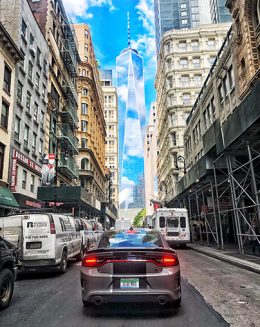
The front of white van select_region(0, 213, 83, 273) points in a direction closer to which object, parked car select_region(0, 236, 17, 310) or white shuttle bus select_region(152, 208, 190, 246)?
the white shuttle bus

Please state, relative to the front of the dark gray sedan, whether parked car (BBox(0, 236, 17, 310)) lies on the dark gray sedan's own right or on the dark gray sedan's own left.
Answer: on the dark gray sedan's own left

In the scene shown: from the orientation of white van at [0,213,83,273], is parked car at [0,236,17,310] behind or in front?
behind

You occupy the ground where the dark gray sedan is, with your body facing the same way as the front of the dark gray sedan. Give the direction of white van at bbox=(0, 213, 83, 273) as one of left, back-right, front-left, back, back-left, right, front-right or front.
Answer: front-left

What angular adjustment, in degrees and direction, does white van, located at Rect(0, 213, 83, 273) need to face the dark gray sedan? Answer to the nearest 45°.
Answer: approximately 135° to its right

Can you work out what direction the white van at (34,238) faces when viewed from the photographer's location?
facing away from the viewer and to the right of the viewer

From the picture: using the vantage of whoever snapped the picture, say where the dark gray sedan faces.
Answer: facing away from the viewer

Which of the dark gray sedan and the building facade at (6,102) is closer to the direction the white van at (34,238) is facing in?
the building facade
